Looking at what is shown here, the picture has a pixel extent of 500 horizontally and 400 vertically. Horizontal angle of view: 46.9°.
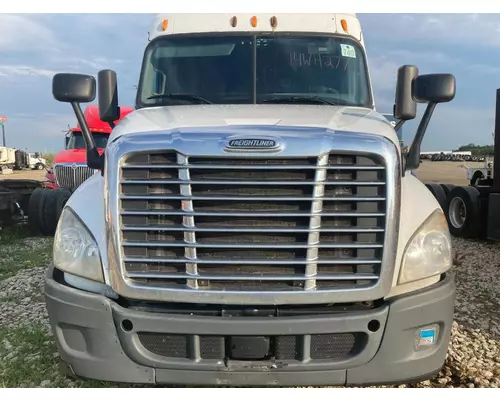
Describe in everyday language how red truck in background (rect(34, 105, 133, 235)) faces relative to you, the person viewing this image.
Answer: facing the viewer and to the left of the viewer

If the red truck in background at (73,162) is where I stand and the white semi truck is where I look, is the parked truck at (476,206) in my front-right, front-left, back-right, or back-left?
front-left

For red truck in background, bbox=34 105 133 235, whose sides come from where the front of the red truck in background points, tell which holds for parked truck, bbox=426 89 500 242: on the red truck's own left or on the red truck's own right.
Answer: on the red truck's own left

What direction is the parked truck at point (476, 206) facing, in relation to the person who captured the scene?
facing the viewer and to the right of the viewer

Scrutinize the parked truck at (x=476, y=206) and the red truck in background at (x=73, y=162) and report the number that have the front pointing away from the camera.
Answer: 0

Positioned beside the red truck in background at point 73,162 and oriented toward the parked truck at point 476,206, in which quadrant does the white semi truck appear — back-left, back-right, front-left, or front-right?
front-right

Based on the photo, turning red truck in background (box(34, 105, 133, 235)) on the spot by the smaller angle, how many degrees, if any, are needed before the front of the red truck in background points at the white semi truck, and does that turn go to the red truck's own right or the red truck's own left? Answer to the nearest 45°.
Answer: approximately 45° to the red truck's own left

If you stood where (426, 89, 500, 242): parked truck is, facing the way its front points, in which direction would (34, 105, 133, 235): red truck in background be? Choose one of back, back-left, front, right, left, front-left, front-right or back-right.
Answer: back-right

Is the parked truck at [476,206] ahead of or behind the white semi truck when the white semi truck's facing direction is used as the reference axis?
behind

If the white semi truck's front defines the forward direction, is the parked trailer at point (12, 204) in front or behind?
behind

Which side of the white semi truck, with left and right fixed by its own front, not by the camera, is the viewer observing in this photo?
front

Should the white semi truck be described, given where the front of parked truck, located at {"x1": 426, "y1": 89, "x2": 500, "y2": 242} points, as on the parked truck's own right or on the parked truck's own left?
on the parked truck's own right
